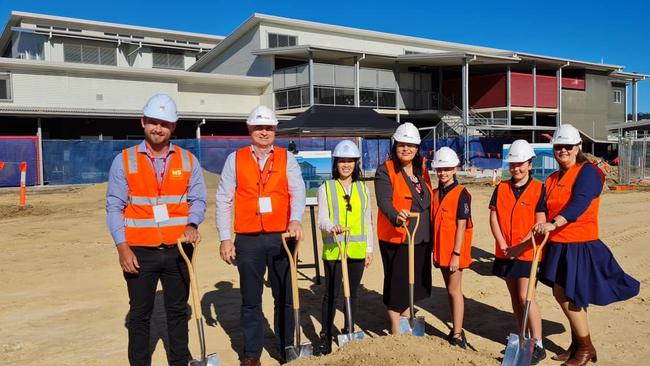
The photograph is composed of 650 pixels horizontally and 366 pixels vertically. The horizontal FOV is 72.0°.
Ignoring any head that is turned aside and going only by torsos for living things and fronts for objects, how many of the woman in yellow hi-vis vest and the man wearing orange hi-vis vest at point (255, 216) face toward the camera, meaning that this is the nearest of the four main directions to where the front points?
2

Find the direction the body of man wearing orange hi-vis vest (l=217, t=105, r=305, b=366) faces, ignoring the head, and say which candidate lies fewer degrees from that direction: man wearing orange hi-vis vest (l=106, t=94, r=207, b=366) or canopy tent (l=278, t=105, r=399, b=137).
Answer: the man wearing orange hi-vis vest

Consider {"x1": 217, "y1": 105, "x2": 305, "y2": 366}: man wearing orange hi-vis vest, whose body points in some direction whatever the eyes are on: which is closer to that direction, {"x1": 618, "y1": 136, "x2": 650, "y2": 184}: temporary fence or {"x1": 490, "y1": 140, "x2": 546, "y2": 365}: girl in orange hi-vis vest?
the girl in orange hi-vis vest

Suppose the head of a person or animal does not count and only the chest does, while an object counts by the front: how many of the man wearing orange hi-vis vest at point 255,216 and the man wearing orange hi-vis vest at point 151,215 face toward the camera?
2

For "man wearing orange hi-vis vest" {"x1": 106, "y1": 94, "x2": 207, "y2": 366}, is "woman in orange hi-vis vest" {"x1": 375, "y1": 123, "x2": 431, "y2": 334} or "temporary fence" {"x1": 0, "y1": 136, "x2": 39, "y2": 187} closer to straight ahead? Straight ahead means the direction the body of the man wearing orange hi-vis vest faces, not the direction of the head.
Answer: the woman in orange hi-vis vest

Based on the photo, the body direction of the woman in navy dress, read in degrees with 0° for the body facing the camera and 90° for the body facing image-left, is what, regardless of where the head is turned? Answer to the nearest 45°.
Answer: approximately 45°

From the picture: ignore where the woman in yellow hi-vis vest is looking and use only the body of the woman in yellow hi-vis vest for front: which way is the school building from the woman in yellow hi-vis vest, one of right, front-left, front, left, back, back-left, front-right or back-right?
back

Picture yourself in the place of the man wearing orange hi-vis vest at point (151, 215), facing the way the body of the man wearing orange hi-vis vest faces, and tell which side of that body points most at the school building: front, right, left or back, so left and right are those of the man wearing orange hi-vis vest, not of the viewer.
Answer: back

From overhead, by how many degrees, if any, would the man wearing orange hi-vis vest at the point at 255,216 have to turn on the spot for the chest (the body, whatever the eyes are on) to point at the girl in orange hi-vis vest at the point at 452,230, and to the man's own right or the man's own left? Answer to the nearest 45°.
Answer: approximately 90° to the man's own left

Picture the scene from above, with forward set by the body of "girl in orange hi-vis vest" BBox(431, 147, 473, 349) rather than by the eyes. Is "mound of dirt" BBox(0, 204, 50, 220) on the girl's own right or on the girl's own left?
on the girl's own right

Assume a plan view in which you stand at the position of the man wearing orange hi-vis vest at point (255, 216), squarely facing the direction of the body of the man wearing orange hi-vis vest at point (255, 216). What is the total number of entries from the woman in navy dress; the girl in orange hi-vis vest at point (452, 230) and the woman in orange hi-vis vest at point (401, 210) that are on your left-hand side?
3
